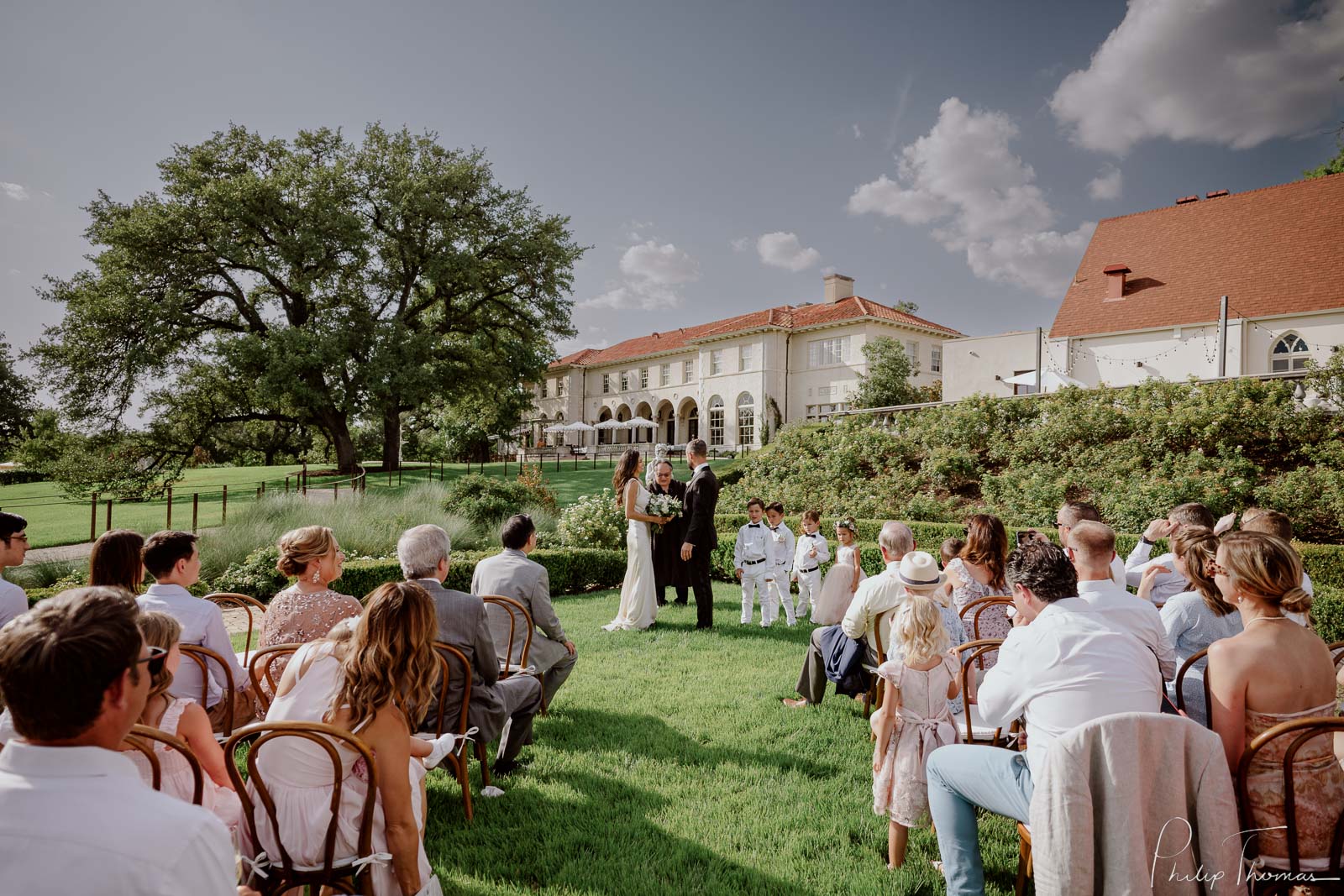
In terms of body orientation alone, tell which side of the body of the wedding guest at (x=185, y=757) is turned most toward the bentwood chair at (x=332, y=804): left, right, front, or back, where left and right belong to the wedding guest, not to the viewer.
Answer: right

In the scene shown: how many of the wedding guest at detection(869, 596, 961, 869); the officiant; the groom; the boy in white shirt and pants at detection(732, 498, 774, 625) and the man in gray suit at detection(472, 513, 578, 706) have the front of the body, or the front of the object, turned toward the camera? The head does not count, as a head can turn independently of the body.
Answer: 2

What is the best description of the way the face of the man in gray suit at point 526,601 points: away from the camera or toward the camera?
away from the camera

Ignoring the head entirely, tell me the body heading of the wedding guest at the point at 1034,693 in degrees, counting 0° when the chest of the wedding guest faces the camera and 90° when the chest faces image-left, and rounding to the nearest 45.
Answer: approximately 135°

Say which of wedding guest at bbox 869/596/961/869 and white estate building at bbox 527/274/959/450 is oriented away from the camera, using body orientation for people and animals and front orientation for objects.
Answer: the wedding guest

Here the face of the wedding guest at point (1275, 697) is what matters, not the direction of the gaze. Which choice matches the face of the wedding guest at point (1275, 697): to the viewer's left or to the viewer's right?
to the viewer's left

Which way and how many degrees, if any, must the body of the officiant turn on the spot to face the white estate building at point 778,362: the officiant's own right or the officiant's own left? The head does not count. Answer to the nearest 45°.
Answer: approximately 180°

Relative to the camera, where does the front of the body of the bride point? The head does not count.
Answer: to the viewer's right

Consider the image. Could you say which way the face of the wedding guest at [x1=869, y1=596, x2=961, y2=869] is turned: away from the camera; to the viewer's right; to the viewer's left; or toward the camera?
away from the camera

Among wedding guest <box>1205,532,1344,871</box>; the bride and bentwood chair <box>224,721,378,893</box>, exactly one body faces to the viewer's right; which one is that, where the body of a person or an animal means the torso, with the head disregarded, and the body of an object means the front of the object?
the bride

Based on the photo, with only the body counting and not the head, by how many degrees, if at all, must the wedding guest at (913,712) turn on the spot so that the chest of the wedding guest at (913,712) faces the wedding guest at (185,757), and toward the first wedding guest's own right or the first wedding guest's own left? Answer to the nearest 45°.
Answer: approximately 135° to the first wedding guest's own left
